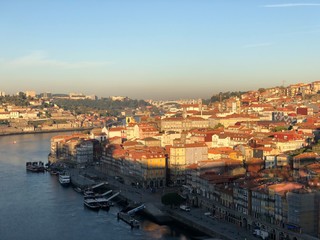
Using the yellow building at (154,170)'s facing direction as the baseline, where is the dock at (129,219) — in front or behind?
in front

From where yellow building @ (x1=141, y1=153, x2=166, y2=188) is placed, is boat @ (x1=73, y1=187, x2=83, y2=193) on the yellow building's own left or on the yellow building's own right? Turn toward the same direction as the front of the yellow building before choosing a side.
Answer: on the yellow building's own right

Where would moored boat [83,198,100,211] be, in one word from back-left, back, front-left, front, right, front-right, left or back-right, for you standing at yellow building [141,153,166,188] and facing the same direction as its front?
front-right

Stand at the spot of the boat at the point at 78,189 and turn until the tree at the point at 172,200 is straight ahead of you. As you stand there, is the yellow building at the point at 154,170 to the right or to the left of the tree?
left

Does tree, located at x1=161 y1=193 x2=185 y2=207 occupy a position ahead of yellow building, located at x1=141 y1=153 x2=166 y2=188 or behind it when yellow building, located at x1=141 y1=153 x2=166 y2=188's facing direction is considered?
ahead

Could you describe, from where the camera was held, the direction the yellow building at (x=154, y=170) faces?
facing the viewer
